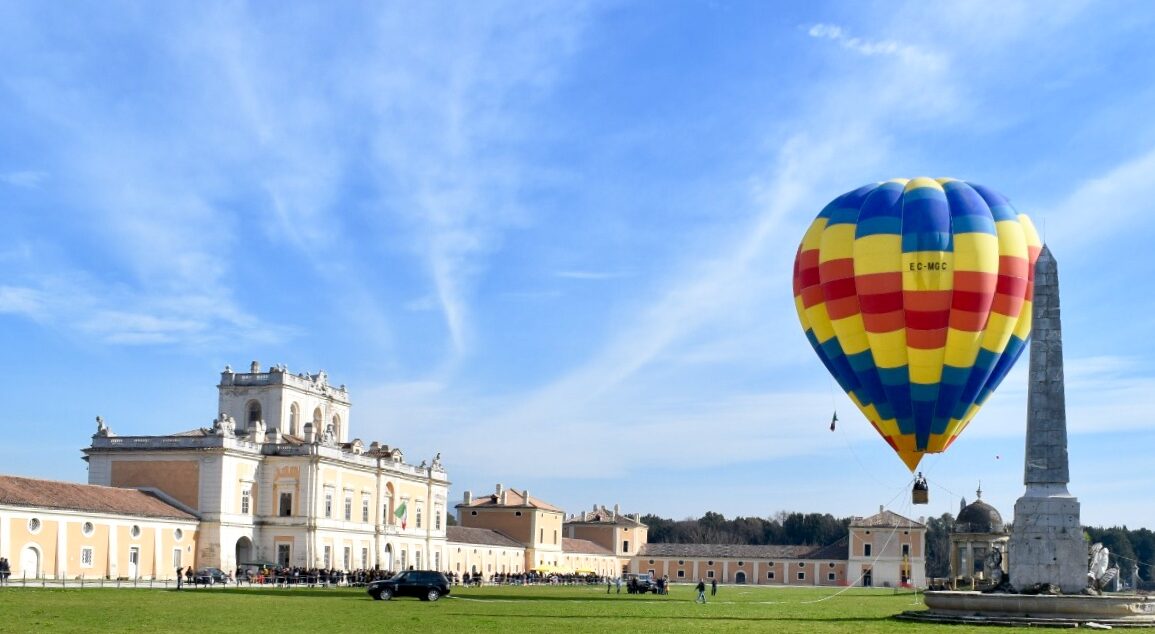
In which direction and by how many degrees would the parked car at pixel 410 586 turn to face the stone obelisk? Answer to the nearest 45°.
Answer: approximately 135° to its left

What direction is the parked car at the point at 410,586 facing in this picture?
to the viewer's left

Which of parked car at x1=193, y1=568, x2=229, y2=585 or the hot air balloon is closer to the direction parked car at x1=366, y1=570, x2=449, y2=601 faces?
the parked car

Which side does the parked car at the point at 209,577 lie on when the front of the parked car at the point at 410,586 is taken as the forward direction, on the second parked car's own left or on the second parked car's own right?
on the second parked car's own right

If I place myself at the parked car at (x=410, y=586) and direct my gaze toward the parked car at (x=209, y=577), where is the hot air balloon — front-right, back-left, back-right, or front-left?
back-right

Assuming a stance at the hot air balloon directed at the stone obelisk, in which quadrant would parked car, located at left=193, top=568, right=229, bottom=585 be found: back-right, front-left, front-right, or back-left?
back-right

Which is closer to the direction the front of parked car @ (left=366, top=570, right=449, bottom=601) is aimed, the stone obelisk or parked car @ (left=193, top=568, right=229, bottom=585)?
the parked car
